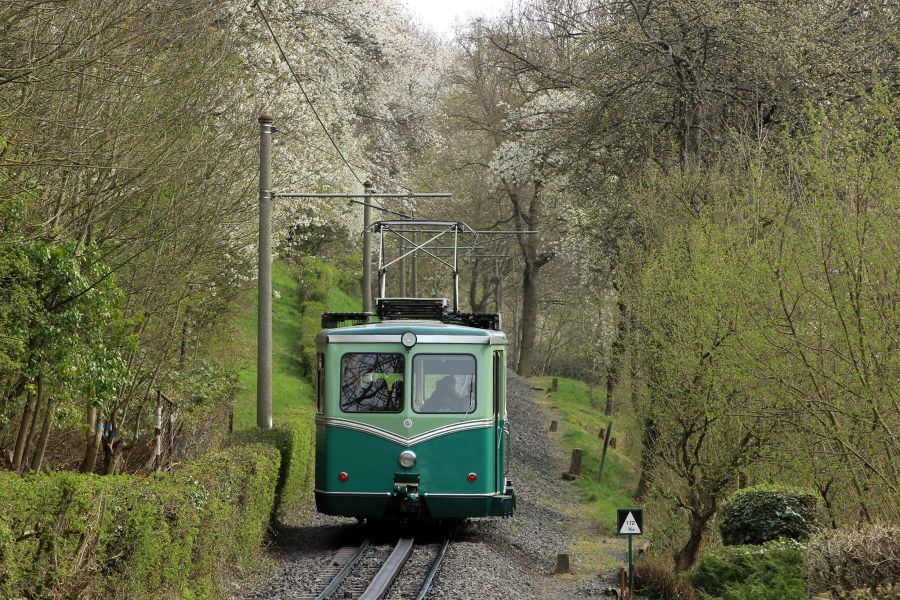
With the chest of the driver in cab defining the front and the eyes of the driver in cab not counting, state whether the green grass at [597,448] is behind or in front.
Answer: behind

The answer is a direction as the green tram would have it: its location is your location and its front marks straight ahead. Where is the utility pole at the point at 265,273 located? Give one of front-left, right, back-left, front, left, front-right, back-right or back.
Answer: back-right

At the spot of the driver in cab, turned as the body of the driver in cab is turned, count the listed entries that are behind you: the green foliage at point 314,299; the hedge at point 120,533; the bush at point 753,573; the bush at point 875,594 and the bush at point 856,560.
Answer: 1

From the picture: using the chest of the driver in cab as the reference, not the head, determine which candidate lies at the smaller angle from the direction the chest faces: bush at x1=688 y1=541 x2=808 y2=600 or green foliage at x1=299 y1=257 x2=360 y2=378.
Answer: the bush

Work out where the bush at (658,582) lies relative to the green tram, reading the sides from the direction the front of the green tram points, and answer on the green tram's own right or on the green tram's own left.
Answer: on the green tram's own left

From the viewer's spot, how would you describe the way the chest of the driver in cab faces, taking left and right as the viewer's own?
facing the viewer

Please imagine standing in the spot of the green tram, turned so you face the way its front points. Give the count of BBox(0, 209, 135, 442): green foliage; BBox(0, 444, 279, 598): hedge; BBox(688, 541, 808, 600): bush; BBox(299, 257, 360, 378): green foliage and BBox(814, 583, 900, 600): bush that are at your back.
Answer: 1

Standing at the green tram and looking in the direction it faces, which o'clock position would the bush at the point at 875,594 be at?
The bush is roughly at 11 o'clock from the green tram.

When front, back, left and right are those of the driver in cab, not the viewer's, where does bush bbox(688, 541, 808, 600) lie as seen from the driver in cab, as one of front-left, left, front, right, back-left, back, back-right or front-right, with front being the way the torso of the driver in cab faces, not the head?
front-left

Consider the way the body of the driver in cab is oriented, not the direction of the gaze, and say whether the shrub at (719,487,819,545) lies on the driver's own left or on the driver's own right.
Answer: on the driver's own left

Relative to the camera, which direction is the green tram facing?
toward the camera

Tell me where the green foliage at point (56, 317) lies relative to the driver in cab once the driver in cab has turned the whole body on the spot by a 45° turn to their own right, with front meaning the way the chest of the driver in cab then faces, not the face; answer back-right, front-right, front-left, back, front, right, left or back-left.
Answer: front
